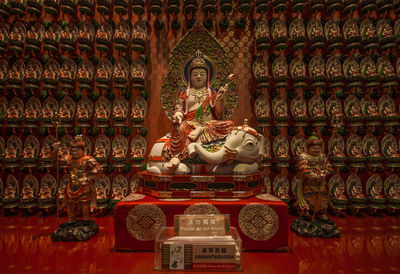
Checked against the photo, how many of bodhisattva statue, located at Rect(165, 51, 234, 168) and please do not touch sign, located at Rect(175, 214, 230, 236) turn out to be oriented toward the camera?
2

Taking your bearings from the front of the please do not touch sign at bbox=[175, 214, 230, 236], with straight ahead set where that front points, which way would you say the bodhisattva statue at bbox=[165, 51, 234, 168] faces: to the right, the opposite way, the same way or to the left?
the same way

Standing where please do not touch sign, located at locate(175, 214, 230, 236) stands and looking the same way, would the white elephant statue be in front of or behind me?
behind

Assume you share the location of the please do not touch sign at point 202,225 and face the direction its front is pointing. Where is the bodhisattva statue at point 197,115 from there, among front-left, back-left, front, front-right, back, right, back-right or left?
back

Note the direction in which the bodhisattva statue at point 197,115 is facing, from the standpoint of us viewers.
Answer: facing the viewer

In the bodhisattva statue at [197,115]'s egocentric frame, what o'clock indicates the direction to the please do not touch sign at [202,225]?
The please do not touch sign is roughly at 12 o'clock from the bodhisattva statue.

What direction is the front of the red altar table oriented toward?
toward the camera
